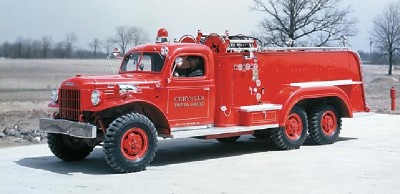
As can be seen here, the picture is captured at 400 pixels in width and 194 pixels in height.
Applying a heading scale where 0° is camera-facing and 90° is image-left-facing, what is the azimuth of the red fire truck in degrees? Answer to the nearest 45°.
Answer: approximately 45°
